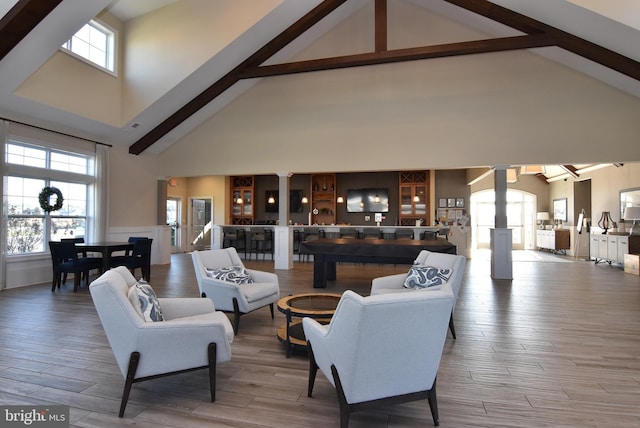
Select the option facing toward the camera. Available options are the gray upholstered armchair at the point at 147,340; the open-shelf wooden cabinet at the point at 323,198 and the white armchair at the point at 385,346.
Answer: the open-shelf wooden cabinet

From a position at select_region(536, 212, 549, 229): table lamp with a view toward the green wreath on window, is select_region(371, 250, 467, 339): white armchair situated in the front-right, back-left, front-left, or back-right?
front-left

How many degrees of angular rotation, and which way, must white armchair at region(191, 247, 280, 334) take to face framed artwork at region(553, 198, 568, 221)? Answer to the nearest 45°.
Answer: approximately 90° to its left

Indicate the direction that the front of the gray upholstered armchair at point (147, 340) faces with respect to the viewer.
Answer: facing to the right of the viewer

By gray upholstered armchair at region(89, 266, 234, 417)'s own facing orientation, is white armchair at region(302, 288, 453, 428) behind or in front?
in front

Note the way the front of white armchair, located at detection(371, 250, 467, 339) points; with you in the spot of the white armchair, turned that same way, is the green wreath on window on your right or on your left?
on your right

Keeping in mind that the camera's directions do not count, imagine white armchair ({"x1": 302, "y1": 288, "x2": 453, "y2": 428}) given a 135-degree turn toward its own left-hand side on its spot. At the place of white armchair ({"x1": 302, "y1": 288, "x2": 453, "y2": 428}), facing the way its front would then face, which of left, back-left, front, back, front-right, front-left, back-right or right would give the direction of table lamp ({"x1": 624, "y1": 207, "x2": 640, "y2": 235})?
back-left

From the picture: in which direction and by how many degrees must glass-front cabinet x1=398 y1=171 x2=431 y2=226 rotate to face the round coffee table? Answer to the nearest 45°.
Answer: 0° — it already faces it

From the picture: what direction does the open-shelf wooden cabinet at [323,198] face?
toward the camera

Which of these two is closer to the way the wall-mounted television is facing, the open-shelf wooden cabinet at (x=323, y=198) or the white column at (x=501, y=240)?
the white column

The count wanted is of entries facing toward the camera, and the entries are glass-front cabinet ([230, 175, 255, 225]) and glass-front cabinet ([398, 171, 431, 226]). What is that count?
2

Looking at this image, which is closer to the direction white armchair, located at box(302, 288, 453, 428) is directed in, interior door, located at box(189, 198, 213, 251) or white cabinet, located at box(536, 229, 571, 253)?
the interior door

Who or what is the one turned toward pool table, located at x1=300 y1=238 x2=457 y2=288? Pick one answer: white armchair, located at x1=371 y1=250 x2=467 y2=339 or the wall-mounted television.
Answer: the wall-mounted television

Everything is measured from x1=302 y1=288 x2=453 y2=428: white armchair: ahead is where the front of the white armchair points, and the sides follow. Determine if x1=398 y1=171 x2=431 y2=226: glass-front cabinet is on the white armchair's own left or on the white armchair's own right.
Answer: on the white armchair's own right

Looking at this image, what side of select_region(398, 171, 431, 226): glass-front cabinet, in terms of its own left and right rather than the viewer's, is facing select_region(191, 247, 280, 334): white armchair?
front

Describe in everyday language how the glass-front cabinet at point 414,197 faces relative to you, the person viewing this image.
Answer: facing the viewer

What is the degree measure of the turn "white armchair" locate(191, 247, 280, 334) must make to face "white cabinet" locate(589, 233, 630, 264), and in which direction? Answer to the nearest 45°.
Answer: approximately 45° to its left
